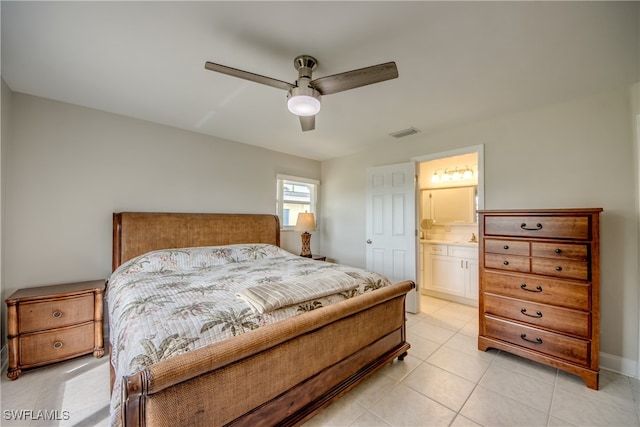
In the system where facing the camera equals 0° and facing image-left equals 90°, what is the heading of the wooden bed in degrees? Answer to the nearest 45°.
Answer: approximately 315°

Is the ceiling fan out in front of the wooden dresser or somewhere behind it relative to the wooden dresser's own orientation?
in front

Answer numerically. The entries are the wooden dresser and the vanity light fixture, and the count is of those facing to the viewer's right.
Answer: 0

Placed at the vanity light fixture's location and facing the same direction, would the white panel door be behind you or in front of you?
in front

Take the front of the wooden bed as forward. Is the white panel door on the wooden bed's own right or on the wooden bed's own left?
on the wooden bed's own left

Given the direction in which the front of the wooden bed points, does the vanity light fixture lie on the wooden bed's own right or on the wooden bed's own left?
on the wooden bed's own left

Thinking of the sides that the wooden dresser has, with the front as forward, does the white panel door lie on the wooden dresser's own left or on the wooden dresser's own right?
on the wooden dresser's own right

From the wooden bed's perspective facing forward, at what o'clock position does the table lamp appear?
The table lamp is roughly at 8 o'clock from the wooden bed.

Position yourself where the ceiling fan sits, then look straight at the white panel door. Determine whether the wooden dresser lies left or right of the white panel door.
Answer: right

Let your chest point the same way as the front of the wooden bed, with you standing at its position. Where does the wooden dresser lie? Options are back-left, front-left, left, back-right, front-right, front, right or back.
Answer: front-left
